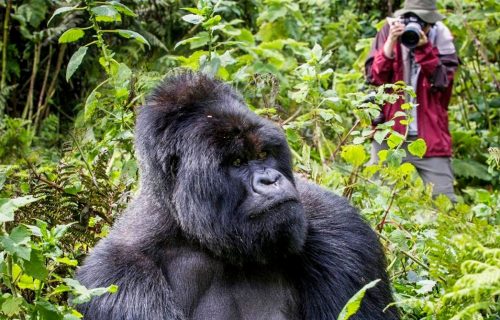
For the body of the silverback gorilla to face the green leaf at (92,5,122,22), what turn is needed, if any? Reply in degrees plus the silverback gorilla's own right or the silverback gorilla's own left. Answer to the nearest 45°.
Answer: approximately 135° to the silverback gorilla's own right

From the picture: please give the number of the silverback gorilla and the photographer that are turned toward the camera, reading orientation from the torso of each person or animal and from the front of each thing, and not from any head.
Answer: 2

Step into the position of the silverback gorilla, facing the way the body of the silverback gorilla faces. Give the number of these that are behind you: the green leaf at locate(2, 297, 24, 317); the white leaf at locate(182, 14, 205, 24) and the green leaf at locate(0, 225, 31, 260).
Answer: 1

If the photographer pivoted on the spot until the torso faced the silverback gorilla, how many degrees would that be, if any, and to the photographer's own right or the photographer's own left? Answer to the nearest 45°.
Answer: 0° — they already face it

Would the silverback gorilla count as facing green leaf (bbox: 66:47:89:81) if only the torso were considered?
no

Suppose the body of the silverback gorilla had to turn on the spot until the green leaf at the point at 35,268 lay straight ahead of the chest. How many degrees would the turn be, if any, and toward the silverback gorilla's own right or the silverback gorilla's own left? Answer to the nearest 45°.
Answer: approximately 45° to the silverback gorilla's own right

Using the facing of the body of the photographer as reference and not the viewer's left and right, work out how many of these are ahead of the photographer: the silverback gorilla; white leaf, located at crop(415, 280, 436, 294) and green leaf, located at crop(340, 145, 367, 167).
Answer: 3

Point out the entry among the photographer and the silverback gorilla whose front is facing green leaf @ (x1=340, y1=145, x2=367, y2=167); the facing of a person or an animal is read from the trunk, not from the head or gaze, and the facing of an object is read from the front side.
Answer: the photographer

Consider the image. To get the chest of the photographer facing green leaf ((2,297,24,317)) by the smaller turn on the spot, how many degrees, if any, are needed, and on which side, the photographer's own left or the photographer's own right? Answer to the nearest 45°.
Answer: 0° — they already face it

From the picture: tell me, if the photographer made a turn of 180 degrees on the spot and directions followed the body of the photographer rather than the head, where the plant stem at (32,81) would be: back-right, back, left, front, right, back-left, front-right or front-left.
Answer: left

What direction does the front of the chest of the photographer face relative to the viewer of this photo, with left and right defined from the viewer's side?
facing the viewer

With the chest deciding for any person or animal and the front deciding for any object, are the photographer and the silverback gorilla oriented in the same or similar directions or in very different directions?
same or similar directions

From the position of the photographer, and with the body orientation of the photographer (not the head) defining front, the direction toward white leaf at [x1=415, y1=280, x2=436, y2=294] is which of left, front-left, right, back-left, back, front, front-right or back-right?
front

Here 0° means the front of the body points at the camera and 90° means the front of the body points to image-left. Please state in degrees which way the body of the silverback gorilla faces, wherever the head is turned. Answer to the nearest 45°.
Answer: approximately 0°

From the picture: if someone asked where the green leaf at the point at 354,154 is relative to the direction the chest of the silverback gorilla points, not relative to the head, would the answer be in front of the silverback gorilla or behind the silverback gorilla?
behind

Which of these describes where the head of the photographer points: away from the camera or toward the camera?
toward the camera
